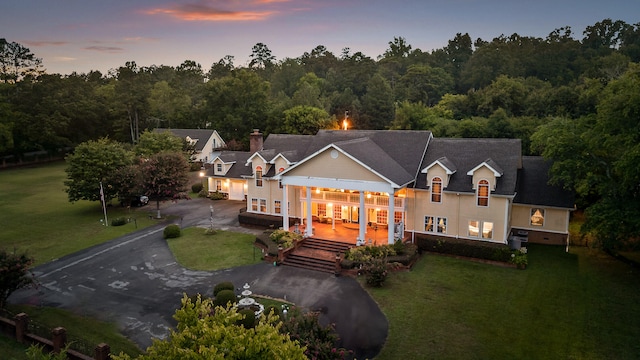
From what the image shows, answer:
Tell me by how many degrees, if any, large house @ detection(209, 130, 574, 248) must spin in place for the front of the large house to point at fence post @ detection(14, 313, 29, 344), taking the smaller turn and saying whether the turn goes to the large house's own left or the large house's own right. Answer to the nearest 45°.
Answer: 0° — it already faces it

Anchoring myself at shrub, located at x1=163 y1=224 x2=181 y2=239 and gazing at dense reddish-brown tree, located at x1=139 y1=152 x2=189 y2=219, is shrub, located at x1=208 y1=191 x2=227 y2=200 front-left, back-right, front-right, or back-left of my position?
front-right

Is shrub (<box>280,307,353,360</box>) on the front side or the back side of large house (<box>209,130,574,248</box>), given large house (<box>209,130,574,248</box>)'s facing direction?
on the front side

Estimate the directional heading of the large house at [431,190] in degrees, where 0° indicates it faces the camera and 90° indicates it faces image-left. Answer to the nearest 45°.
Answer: approximately 45°

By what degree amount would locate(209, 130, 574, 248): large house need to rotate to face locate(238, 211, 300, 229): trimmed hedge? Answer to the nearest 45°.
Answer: approximately 45° to its right

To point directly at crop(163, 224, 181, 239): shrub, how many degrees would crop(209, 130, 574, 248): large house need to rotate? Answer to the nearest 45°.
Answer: approximately 45° to its right

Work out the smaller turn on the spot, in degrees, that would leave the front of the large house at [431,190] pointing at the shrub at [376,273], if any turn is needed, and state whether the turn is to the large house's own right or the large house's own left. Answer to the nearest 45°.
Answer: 0° — it already faces it

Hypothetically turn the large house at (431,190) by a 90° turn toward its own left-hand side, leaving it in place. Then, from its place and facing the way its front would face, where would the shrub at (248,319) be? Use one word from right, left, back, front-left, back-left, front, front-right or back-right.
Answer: right

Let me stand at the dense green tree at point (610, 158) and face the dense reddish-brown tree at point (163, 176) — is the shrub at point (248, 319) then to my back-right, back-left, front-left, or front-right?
front-left

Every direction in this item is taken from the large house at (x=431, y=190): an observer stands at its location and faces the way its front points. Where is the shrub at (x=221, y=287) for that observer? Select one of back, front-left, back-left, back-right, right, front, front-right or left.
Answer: front

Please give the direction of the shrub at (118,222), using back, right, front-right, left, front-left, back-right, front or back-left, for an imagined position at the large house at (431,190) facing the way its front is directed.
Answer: front-right

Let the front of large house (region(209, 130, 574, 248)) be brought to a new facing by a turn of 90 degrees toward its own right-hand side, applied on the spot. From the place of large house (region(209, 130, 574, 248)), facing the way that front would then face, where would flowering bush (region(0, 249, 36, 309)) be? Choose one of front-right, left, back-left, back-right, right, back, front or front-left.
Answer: left

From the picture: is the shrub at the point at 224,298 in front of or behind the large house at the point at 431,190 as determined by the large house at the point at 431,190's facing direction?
in front

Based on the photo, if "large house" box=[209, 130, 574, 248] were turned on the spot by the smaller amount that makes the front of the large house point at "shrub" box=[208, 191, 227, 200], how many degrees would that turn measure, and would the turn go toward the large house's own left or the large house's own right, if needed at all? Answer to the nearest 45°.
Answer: approximately 90° to the large house's own right

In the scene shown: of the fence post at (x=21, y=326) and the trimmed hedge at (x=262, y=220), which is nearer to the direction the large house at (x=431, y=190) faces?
the fence post

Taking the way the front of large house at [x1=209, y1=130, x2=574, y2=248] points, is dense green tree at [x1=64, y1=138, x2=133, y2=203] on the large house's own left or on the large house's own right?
on the large house's own right
